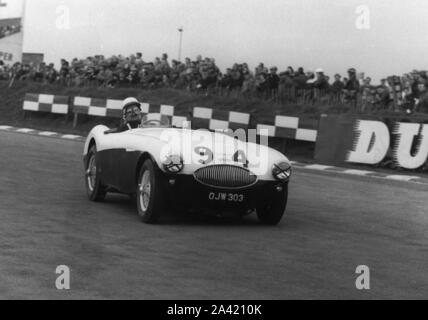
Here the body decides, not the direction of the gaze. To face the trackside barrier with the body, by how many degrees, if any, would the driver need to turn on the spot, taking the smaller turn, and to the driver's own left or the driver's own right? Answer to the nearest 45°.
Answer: approximately 135° to the driver's own left

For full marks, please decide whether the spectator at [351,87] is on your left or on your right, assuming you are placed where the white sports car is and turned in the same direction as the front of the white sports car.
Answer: on your left

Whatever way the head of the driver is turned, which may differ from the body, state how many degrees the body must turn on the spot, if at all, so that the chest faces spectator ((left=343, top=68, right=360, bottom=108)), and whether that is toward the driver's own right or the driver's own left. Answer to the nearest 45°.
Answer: approximately 90° to the driver's own left

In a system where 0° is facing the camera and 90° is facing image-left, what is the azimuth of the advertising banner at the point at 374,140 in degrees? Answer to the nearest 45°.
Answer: approximately 0°

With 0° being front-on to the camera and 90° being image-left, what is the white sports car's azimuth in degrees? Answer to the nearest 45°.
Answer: approximately 315°
